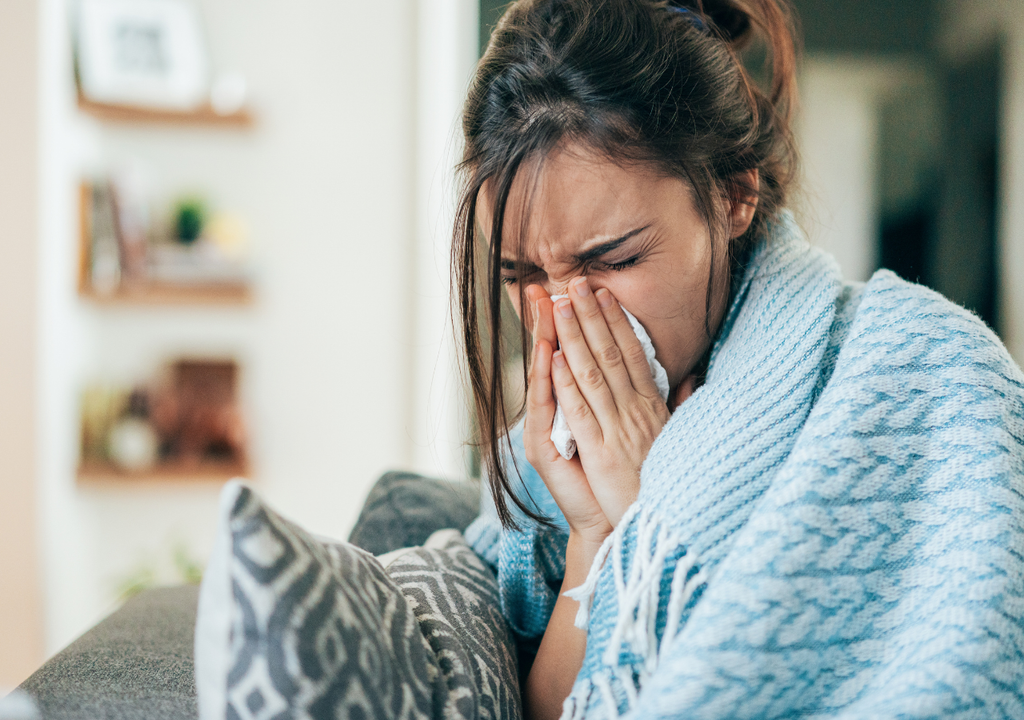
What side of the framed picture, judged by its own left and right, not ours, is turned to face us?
front

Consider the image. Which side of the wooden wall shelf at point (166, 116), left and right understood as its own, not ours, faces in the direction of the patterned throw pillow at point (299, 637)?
front

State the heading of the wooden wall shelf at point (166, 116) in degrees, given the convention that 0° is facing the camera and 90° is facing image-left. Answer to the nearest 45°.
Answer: approximately 0°

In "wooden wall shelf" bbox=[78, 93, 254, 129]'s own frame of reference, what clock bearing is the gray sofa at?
The gray sofa is roughly at 12 o'clock from the wooden wall shelf.

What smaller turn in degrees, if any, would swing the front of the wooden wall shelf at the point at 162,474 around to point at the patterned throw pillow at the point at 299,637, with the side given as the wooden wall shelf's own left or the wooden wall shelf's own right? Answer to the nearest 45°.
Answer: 0° — it already faces it

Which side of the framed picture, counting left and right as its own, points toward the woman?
front

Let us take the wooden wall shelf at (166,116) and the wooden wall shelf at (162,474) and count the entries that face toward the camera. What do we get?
2

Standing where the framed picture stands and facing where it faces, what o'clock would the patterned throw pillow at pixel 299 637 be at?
The patterned throw pillow is roughly at 12 o'clock from the framed picture.

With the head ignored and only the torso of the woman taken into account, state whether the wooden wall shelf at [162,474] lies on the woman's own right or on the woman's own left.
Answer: on the woman's own right

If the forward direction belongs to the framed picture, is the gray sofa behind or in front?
in front
